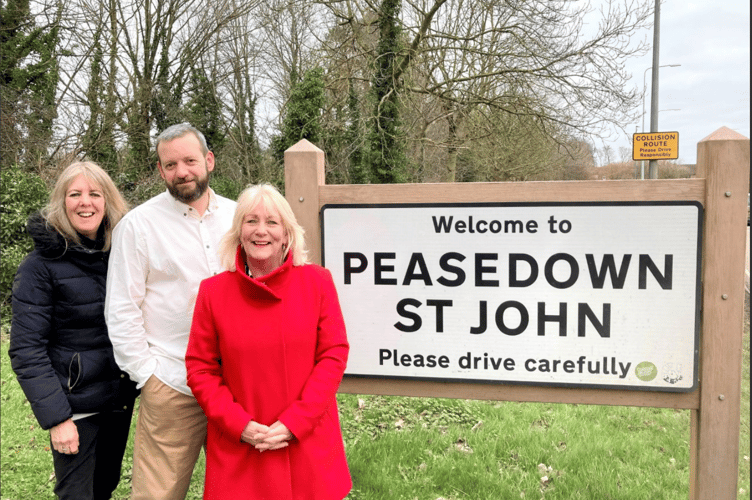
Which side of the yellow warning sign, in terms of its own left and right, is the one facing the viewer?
front

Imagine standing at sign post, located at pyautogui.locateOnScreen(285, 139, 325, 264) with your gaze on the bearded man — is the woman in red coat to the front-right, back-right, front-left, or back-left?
front-left

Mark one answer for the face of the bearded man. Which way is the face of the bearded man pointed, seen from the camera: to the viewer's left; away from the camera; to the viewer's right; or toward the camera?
toward the camera

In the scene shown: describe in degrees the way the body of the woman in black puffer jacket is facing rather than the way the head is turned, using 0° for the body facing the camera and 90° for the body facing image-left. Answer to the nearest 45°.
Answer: approximately 315°

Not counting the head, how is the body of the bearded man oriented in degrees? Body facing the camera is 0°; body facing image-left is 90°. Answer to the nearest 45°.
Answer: approximately 315°

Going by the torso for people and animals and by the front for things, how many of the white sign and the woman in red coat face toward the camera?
2

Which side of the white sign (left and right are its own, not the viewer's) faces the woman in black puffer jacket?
right

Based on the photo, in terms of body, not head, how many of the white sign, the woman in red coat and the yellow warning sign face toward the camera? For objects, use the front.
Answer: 3

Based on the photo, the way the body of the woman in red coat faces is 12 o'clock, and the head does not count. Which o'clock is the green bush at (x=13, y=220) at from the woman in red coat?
The green bush is roughly at 5 o'clock from the woman in red coat.

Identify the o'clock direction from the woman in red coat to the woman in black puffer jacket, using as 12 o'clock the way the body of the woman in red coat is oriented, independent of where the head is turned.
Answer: The woman in black puffer jacket is roughly at 4 o'clock from the woman in red coat.

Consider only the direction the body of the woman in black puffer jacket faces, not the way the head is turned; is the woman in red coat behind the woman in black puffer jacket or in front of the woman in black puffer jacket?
in front
